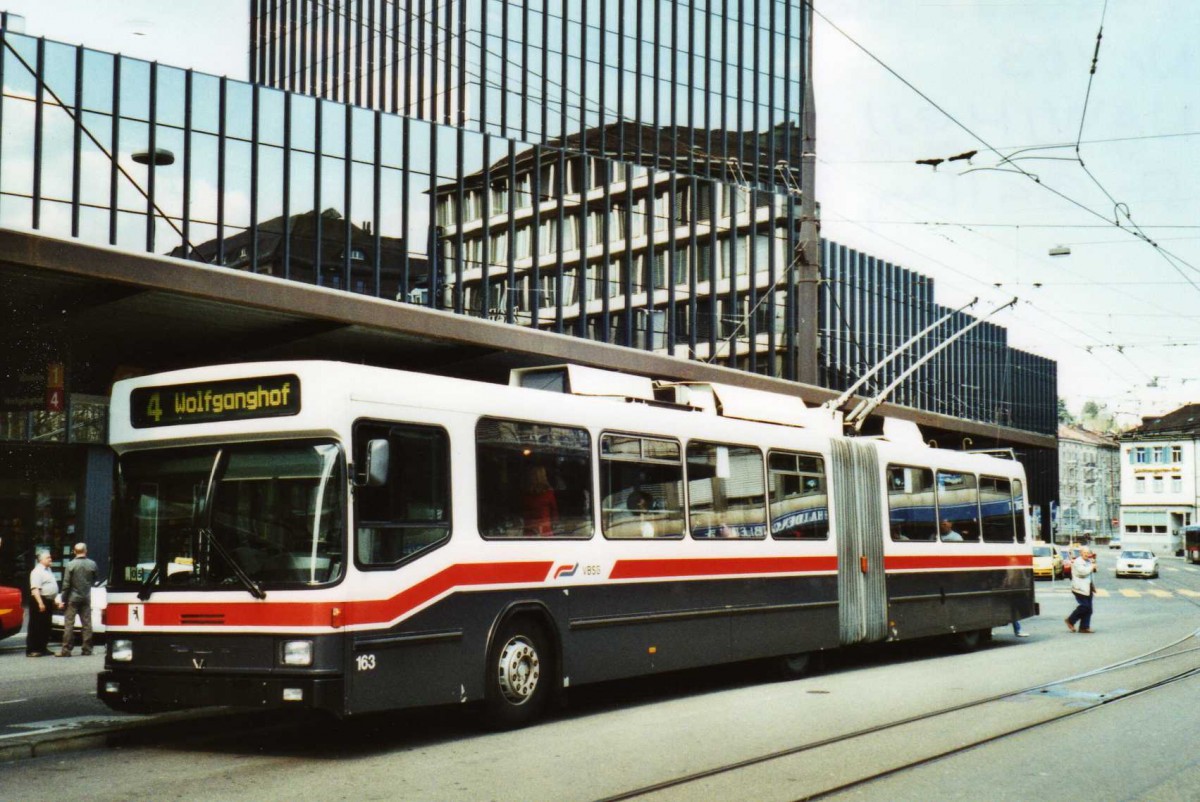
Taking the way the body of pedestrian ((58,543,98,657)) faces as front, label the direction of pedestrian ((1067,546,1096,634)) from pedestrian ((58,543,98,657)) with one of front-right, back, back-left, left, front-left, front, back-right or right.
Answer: right

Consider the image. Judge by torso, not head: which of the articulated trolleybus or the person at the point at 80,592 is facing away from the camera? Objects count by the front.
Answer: the person

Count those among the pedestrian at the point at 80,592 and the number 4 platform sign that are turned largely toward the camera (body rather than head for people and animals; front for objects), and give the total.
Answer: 1

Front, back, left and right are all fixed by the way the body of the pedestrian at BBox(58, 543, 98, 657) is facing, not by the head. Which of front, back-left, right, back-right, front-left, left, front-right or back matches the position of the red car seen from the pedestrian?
front-left

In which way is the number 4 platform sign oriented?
toward the camera

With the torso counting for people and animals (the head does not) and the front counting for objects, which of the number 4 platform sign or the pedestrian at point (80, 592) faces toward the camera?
the number 4 platform sign

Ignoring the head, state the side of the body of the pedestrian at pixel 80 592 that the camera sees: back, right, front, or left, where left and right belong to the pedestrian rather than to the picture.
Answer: back

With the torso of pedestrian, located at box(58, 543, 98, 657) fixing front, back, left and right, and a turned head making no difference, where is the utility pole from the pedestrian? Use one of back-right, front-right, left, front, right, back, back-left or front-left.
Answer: right

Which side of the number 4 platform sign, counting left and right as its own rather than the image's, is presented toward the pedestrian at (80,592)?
front

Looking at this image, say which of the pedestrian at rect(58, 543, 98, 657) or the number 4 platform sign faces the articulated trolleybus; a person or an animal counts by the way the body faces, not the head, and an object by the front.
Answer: the number 4 platform sign

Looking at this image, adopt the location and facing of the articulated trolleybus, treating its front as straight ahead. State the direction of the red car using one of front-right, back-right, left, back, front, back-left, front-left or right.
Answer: right

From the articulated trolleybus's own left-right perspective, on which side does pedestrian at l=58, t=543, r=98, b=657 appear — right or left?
on its right
